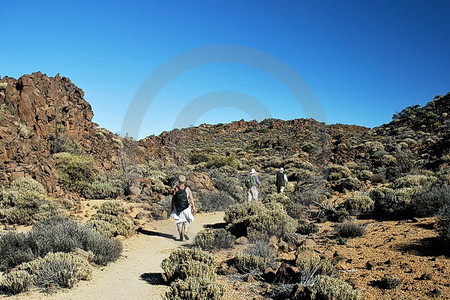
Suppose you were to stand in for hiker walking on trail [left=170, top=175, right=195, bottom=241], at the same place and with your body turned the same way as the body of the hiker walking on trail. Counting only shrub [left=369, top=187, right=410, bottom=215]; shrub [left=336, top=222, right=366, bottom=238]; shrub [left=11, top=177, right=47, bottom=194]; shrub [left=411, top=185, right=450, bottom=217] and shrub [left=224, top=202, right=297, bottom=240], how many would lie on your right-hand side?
4

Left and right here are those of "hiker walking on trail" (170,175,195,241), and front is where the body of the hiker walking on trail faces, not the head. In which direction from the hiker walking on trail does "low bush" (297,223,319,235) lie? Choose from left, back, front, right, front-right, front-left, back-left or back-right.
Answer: right

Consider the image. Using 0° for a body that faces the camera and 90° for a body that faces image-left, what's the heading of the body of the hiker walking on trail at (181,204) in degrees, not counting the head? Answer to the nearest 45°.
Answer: approximately 180°

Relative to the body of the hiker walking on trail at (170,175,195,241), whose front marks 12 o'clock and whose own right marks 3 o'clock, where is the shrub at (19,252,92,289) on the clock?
The shrub is roughly at 7 o'clock from the hiker walking on trail.

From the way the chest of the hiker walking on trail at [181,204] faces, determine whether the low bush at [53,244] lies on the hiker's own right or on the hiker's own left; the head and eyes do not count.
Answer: on the hiker's own left

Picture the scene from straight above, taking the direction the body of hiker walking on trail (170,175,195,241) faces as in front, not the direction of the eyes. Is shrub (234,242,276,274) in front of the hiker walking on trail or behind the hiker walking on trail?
behind

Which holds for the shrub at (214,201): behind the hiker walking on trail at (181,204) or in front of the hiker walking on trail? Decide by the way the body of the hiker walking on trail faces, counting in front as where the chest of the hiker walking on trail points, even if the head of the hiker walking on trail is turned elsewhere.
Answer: in front

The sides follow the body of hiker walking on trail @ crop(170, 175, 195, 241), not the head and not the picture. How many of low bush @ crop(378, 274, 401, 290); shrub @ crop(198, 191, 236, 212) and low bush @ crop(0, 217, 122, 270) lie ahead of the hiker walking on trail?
1

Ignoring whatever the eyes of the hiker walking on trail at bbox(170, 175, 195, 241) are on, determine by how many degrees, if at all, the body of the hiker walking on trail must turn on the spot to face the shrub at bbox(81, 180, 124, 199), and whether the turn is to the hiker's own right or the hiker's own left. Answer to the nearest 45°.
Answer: approximately 45° to the hiker's own left

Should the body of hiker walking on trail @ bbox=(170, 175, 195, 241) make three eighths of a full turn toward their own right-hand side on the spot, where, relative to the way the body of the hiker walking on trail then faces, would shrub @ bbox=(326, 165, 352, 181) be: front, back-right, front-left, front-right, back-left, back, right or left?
left

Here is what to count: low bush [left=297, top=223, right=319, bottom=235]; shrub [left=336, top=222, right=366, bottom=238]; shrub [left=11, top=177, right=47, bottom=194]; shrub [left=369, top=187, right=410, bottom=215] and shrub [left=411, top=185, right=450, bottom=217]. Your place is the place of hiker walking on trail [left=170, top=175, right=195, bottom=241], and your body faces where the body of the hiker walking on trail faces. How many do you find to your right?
4

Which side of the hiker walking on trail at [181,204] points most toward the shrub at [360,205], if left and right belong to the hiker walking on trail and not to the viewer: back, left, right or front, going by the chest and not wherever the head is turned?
right

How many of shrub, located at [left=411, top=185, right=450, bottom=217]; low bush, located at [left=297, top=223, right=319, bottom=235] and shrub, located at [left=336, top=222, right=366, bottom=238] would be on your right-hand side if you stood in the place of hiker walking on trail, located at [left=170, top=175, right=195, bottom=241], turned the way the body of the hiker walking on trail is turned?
3

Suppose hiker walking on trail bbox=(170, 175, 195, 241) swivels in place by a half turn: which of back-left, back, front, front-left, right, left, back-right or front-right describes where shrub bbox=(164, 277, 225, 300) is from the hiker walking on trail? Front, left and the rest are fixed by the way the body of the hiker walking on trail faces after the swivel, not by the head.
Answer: front

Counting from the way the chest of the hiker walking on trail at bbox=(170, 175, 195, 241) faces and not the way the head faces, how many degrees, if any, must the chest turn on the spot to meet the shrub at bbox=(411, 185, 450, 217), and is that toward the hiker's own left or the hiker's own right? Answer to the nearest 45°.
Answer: approximately 90° to the hiker's own right

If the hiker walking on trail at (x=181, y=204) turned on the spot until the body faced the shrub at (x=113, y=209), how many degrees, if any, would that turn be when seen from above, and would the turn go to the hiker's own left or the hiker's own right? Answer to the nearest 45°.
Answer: approximately 45° to the hiker's own left
